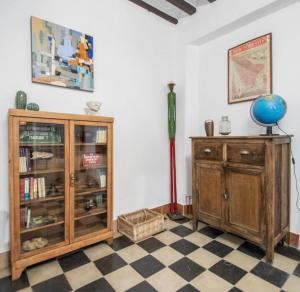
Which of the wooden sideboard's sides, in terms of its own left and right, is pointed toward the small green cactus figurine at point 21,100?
front

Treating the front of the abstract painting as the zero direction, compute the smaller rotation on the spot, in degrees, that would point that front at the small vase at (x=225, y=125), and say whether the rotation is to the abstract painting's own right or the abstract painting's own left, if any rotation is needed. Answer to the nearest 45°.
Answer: approximately 45° to the abstract painting's own left

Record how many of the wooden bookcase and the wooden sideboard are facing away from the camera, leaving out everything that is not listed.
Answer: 0

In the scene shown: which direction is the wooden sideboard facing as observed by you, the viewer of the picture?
facing the viewer and to the left of the viewer

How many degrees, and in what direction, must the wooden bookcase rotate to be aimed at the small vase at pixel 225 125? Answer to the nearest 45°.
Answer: approximately 45° to its left

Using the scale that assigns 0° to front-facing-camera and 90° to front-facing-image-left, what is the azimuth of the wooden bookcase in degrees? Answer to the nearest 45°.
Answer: approximately 315°

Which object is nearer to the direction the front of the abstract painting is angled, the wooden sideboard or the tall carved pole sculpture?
the wooden sideboard

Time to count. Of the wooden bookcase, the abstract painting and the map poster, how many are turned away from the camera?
0

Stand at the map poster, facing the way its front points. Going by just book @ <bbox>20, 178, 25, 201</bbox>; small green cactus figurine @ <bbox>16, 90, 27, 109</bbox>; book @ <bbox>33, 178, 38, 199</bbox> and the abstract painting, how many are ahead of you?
4

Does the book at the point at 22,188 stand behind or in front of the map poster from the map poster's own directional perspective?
in front

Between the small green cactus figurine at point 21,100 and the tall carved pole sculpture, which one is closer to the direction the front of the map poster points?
the small green cactus figurine

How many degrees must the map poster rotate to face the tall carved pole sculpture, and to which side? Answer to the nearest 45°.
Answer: approximately 45° to its right
